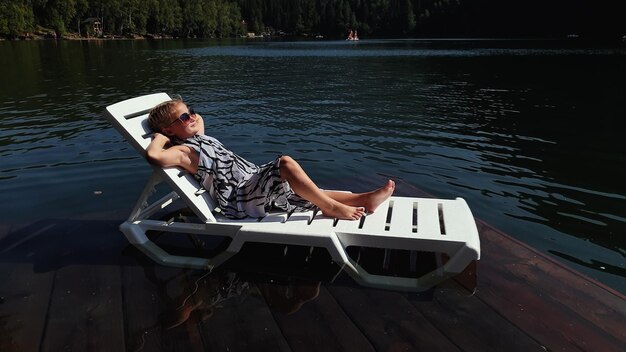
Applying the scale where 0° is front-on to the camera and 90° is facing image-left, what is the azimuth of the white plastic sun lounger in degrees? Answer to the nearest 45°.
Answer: approximately 270°
